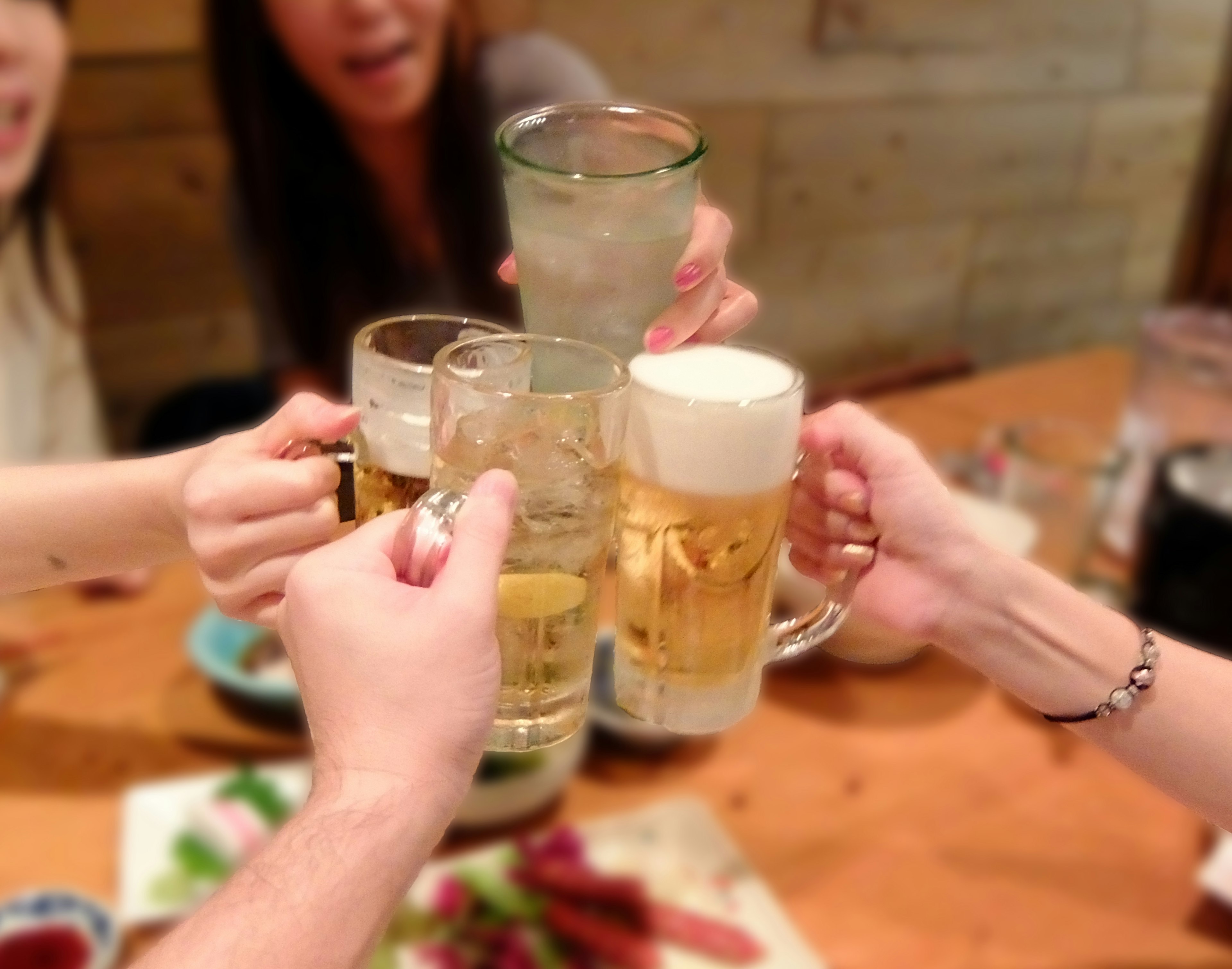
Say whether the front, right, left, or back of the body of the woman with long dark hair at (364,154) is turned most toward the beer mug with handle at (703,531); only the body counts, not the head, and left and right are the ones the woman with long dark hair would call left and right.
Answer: front

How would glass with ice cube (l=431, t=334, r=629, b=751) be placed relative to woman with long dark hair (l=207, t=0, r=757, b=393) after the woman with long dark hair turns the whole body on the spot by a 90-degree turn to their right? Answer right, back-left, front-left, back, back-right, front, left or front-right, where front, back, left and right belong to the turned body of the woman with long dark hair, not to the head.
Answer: left

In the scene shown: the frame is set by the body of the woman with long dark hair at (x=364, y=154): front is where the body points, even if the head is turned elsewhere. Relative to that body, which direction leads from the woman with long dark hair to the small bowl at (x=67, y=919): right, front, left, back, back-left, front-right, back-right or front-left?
front

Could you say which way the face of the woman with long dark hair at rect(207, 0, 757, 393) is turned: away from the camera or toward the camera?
toward the camera

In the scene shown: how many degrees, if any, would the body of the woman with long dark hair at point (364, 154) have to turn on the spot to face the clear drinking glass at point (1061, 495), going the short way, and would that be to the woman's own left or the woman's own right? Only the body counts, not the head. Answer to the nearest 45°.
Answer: approximately 45° to the woman's own left

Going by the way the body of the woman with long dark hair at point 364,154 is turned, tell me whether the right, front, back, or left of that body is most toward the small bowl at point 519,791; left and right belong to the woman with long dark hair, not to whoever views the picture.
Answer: front

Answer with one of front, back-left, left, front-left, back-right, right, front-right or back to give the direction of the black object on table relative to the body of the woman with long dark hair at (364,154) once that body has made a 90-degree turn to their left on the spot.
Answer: front-right

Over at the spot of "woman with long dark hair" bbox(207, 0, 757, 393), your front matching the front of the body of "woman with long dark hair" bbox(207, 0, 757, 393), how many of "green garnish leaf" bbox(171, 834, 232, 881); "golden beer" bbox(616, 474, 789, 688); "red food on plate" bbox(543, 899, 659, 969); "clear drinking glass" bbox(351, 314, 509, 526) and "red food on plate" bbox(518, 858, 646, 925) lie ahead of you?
5

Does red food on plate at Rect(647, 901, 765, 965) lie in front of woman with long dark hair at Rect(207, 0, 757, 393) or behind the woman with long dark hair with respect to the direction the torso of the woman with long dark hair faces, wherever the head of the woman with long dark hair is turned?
in front

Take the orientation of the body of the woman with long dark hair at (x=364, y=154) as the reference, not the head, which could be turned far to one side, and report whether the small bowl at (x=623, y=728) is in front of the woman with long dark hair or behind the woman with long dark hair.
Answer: in front

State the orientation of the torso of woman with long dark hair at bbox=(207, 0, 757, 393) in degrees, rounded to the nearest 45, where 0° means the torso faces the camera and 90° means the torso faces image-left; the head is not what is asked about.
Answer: approximately 0°

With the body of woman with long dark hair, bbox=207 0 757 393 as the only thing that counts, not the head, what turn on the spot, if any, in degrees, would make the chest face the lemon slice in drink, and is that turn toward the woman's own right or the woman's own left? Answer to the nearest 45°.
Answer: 0° — they already face it
